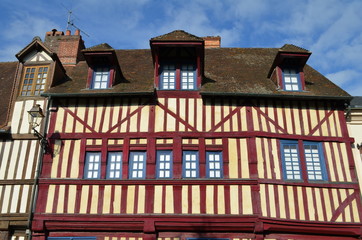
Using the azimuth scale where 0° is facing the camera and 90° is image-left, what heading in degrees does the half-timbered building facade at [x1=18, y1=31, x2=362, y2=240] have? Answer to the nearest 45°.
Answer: approximately 0°
